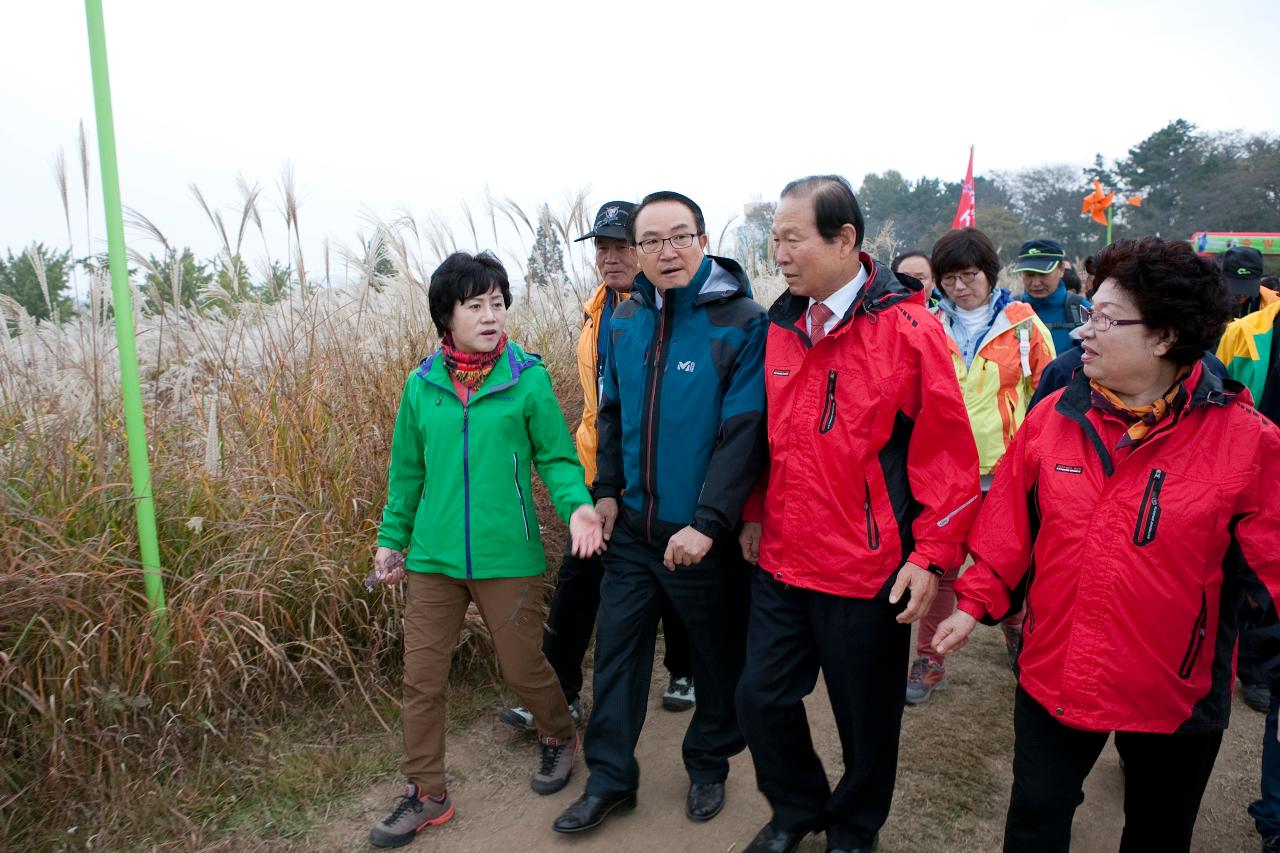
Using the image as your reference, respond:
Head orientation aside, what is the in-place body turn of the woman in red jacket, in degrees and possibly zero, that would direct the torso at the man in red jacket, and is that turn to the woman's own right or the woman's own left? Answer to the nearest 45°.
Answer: approximately 45° to the woman's own right

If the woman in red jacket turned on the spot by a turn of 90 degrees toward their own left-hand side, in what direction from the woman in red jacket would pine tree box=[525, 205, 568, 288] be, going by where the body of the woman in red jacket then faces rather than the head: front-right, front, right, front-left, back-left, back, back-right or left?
back

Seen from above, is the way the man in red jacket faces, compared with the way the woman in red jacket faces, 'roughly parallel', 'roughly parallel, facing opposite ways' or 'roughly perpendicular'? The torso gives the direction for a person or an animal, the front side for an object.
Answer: roughly parallel

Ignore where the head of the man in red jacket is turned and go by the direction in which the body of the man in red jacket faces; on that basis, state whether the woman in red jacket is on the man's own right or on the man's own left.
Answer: on the man's own left

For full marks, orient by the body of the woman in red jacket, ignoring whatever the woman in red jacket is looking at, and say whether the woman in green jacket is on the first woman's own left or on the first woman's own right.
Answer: on the first woman's own right

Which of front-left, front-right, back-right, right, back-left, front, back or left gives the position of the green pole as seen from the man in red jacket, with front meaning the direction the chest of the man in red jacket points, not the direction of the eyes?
front-right

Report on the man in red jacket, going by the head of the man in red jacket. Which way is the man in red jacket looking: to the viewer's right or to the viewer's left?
to the viewer's left

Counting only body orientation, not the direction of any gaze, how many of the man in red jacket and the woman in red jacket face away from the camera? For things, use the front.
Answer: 0

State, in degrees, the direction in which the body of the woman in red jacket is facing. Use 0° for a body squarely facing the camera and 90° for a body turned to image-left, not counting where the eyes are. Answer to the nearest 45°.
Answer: approximately 45°

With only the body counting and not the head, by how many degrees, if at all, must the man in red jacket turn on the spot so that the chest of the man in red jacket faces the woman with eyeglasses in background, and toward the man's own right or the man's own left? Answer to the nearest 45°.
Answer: approximately 135° to the man's own right

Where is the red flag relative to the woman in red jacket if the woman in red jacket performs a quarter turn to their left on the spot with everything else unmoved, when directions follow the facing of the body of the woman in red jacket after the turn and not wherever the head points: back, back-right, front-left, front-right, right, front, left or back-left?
back-left

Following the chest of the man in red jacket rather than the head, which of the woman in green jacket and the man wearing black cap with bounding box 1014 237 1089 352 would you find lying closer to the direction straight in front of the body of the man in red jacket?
the woman in green jacket
